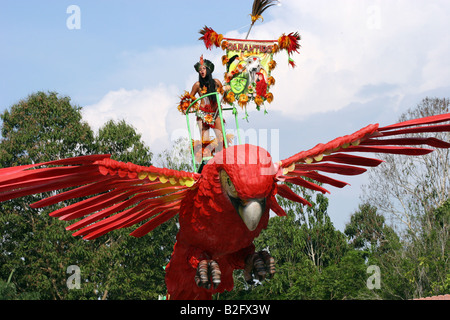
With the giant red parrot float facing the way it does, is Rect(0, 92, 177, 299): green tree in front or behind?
behind

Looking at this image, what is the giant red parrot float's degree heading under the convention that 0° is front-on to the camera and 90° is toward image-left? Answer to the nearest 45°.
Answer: approximately 315°

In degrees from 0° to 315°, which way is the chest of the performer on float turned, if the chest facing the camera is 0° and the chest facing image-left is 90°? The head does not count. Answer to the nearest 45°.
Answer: approximately 0°

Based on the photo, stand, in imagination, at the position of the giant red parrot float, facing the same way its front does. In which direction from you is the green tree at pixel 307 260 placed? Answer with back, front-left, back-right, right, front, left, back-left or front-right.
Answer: back-left

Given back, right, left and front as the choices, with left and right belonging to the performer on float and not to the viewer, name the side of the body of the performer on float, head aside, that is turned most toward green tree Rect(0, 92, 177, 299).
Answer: back
